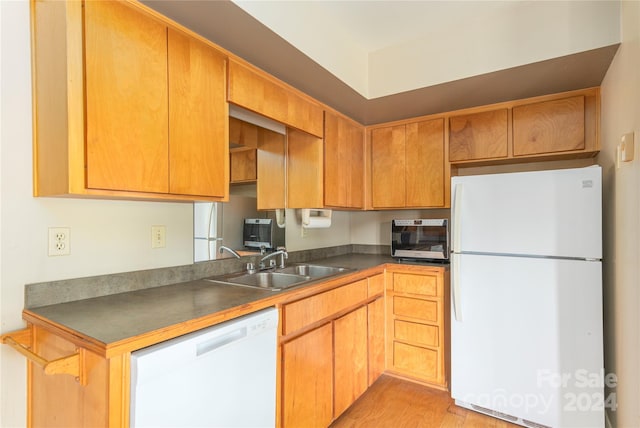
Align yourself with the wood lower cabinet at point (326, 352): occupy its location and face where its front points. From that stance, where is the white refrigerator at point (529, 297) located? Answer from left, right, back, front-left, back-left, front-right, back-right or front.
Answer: front-left

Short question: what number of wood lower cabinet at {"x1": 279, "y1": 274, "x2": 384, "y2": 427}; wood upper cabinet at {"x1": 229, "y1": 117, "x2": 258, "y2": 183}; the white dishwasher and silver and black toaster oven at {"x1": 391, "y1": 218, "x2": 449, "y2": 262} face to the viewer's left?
0

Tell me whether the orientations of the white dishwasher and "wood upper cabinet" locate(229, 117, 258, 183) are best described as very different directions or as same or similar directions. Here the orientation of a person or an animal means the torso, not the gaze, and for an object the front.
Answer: same or similar directions

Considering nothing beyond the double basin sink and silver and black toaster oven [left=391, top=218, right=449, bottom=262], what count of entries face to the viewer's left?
0

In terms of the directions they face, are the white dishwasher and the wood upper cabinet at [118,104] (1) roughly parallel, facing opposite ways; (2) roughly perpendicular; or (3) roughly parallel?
roughly parallel

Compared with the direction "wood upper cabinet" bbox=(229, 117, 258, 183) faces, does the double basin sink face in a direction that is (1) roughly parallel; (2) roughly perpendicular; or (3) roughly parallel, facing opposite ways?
roughly parallel

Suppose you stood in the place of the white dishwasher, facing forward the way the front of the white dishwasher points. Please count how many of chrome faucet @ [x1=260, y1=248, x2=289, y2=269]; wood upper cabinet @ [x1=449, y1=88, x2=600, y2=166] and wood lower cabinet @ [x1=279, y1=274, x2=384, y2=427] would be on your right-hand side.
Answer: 0

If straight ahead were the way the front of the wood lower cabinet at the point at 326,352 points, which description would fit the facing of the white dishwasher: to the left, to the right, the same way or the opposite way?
the same way

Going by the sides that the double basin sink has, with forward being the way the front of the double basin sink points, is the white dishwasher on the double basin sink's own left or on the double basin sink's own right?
on the double basin sink's own right

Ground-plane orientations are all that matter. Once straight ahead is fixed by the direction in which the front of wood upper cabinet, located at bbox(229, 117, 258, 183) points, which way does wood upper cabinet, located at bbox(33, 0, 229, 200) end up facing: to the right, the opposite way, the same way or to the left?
the same way

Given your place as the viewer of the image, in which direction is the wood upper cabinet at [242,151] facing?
facing the viewer and to the right of the viewer

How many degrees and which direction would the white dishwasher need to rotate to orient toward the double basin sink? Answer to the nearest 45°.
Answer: approximately 90° to its left

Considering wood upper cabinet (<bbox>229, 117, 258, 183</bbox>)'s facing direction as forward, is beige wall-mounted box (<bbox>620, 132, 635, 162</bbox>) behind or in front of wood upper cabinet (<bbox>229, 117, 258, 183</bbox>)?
in front

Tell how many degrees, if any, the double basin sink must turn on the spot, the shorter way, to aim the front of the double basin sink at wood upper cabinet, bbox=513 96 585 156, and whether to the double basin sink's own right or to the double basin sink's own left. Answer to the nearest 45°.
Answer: approximately 45° to the double basin sink's own left

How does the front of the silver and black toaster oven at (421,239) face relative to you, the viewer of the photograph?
facing the viewer
